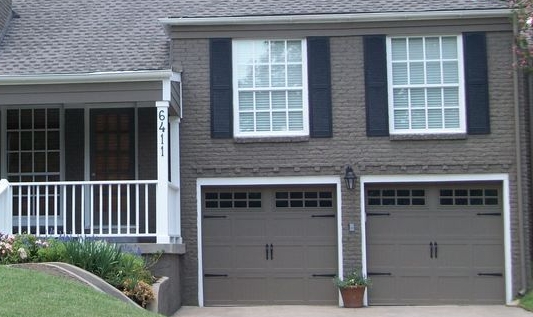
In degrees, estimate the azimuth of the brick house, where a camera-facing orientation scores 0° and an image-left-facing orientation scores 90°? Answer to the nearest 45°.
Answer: approximately 0°
